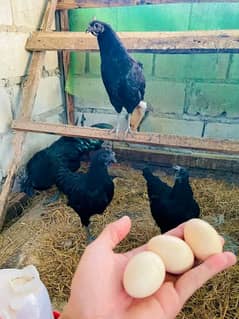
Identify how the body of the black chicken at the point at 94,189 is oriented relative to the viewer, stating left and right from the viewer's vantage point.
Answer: facing to the right of the viewer

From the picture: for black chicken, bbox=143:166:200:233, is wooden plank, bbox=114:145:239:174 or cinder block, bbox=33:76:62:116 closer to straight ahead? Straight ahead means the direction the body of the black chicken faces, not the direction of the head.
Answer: the wooden plank

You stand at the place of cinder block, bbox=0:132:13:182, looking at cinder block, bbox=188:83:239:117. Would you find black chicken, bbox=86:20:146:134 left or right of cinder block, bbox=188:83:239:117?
right

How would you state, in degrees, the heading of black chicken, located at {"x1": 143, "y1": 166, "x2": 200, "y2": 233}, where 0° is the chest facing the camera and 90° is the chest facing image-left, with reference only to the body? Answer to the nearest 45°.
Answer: approximately 270°
